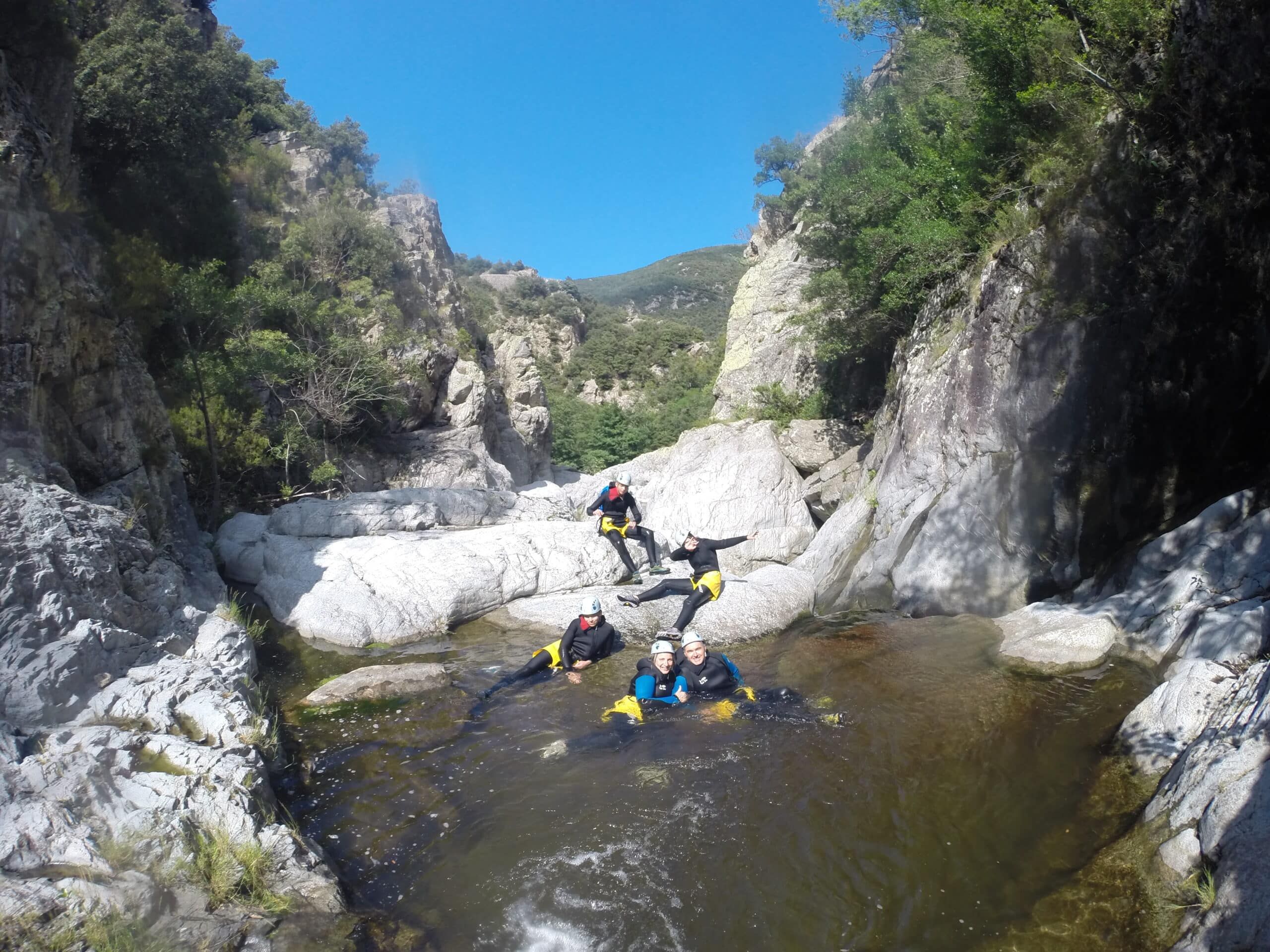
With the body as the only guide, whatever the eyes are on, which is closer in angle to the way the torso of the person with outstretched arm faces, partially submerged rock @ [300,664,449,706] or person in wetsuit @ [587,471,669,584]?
the partially submerged rock

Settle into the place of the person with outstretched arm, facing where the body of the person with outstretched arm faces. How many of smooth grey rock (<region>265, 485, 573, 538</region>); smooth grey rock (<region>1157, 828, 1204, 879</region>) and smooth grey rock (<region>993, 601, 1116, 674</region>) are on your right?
1

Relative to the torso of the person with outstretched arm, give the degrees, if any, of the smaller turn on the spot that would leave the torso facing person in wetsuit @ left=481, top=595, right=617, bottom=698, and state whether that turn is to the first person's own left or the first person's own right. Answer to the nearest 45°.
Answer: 0° — they already face them

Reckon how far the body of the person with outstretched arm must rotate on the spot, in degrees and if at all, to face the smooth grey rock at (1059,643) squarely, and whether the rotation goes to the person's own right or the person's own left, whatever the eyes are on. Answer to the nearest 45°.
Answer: approximately 90° to the person's own left

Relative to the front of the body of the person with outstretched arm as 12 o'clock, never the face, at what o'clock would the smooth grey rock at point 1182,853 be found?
The smooth grey rock is roughly at 10 o'clock from the person with outstretched arm.

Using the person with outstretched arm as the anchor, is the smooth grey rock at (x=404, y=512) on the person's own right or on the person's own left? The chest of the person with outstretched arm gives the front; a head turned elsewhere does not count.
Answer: on the person's own right

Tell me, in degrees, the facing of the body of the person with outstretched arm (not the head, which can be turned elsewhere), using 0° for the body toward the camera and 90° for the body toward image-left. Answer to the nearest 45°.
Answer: approximately 45°

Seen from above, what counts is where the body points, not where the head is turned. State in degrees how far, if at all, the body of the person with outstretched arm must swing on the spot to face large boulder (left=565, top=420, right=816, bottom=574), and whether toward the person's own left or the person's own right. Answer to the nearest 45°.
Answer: approximately 135° to the person's own right
